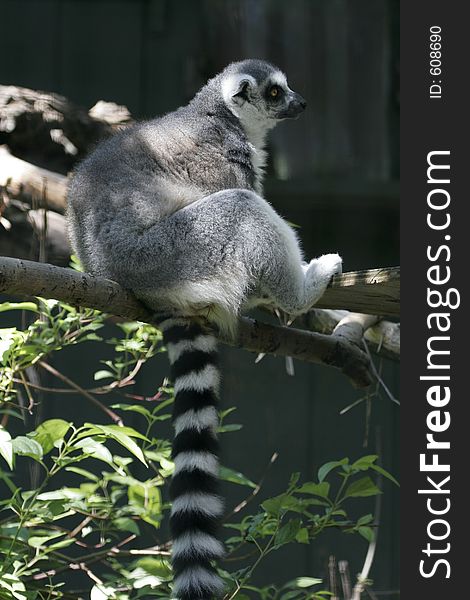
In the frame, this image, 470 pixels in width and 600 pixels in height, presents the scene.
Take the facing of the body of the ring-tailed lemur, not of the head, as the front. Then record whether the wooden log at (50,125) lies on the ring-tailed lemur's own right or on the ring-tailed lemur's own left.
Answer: on the ring-tailed lemur's own left
